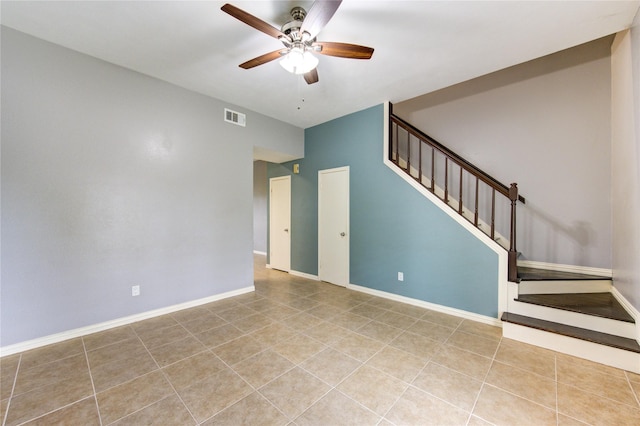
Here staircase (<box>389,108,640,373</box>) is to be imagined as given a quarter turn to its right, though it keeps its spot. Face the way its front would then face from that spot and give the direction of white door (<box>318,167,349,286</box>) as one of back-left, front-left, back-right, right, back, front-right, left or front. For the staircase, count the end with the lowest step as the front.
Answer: front

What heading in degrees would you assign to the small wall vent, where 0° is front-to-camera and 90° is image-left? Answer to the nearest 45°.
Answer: approximately 315°

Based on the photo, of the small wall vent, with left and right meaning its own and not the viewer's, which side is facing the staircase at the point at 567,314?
front

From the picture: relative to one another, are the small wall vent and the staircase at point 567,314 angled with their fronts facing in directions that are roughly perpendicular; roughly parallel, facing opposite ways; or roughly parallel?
roughly perpendicular

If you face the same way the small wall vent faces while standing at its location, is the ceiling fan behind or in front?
in front

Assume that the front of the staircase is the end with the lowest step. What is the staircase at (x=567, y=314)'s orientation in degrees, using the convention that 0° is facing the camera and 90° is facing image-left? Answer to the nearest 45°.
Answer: approximately 0°

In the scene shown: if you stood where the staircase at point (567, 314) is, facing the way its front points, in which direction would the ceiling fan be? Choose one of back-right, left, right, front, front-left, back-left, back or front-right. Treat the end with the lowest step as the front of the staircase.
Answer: front-right

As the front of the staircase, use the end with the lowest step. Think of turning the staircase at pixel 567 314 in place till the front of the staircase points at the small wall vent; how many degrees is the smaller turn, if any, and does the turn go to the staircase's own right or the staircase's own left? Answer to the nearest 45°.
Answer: approximately 90° to the staircase's own right

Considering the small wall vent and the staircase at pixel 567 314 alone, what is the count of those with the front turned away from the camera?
0
